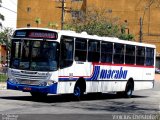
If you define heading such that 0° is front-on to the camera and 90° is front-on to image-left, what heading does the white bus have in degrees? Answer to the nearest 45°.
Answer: approximately 45°
